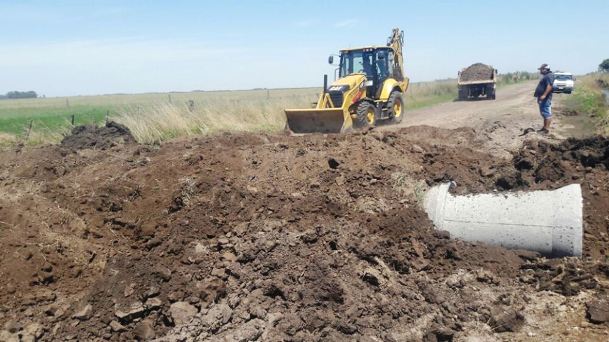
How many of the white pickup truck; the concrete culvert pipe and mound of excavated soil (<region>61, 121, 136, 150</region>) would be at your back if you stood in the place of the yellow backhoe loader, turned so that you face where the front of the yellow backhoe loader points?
1

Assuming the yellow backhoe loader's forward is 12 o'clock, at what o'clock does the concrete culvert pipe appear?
The concrete culvert pipe is roughly at 10 o'clock from the yellow backhoe loader.

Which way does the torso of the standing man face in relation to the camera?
to the viewer's left

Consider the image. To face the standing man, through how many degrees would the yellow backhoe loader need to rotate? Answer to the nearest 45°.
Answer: approximately 90° to its left

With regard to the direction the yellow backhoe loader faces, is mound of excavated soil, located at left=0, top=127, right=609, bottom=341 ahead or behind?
ahead

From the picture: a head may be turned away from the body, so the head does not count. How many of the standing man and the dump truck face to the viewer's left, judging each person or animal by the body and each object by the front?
1

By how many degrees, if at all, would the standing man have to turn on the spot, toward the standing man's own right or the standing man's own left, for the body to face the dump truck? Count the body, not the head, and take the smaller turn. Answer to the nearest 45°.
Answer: approximately 90° to the standing man's own right

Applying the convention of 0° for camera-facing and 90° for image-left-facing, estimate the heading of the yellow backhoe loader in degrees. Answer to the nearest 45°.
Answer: approximately 45°

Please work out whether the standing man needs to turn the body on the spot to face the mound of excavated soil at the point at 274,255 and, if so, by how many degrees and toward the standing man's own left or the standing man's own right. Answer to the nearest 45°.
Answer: approximately 90° to the standing man's own left
